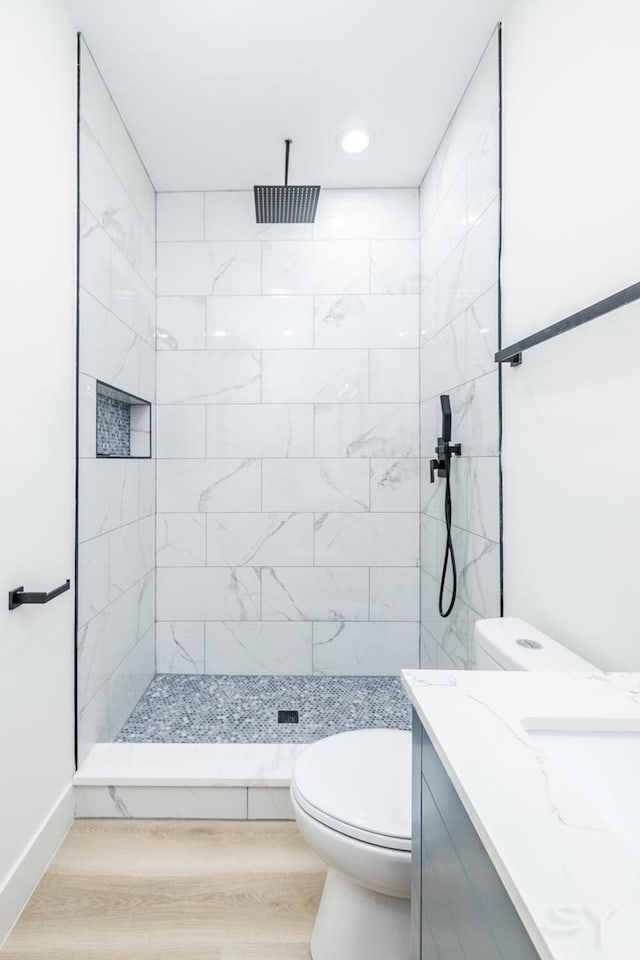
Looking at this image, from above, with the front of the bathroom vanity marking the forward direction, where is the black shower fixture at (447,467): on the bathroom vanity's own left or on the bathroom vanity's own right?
on the bathroom vanity's own right

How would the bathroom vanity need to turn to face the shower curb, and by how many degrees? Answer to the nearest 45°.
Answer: approximately 45° to its right

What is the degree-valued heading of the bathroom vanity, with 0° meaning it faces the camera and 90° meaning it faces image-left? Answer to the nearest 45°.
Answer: approximately 90°
